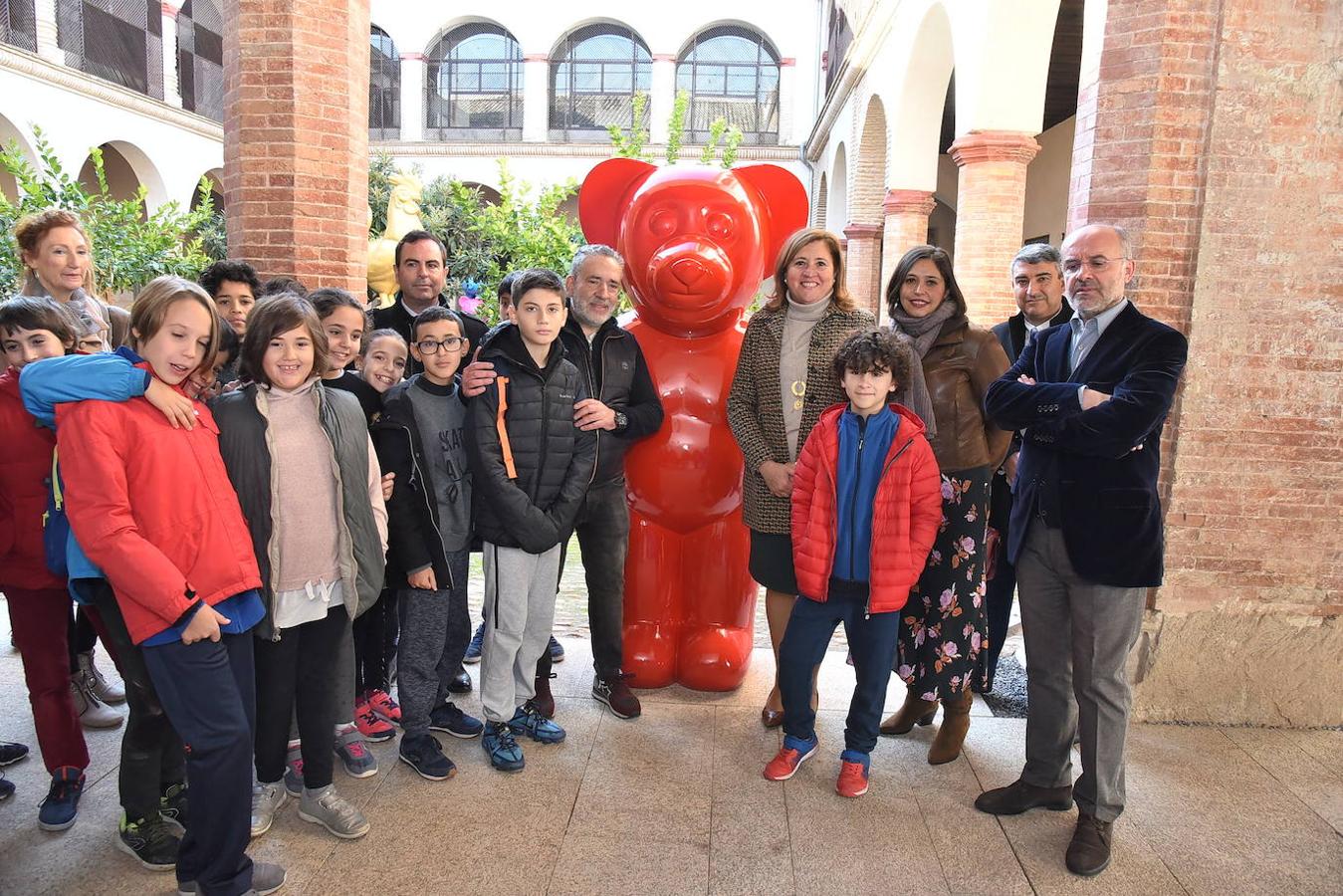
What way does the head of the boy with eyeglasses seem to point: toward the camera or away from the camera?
toward the camera

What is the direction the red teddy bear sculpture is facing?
toward the camera

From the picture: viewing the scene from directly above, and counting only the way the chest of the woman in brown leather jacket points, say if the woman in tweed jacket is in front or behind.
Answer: in front

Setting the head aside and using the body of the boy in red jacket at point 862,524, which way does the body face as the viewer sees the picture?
toward the camera

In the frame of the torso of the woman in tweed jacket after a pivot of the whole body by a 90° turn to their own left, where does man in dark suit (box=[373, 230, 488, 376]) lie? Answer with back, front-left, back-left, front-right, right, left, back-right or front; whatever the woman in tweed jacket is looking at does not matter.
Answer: back

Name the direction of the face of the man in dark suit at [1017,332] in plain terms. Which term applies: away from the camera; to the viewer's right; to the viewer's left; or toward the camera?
toward the camera

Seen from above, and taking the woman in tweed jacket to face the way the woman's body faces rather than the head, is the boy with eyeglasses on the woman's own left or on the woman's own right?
on the woman's own right

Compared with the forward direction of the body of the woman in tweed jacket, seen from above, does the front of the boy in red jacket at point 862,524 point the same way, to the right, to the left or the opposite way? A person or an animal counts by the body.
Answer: the same way

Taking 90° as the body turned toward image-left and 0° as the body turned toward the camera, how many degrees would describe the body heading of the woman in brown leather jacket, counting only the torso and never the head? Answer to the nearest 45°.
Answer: approximately 45°

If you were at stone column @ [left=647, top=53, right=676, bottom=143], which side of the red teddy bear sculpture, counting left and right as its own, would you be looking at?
back

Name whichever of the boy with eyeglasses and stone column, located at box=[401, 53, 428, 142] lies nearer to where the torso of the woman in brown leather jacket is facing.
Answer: the boy with eyeglasses

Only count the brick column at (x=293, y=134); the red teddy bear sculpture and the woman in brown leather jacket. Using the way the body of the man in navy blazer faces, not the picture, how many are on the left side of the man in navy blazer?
0

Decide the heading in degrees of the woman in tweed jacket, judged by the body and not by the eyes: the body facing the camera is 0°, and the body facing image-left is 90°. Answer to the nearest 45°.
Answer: approximately 0°

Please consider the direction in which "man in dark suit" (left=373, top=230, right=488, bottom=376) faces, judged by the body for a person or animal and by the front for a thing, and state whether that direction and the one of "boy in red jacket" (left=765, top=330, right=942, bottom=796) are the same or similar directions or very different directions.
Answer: same or similar directions

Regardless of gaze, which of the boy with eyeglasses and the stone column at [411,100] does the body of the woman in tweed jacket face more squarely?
the boy with eyeglasses

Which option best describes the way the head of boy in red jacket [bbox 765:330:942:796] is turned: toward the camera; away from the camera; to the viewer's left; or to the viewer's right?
toward the camera

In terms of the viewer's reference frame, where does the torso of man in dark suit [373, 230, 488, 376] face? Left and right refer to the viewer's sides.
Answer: facing the viewer
